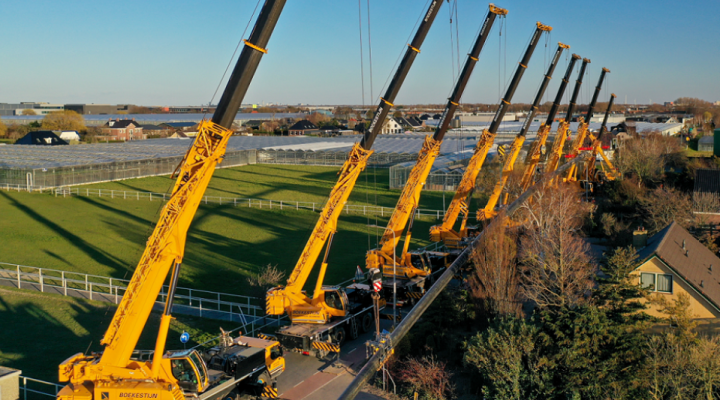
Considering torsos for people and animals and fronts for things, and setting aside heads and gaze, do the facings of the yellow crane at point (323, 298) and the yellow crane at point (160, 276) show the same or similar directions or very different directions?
same or similar directions

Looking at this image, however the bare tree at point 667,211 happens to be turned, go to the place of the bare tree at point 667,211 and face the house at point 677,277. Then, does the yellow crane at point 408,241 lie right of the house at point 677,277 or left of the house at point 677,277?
right
